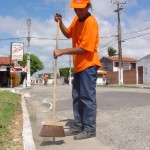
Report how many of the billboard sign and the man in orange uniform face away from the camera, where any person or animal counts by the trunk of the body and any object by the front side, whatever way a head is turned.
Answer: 0

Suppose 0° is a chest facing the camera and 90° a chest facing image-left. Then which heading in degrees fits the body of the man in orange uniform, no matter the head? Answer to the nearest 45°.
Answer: approximately 45°

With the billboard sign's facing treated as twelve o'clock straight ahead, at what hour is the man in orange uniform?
The man in orange uniform is roughly at 12 o'clock from the billboard sign.

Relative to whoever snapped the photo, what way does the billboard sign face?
facing the viewer

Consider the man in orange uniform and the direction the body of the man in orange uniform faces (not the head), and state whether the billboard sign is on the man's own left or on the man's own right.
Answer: on the man's own right
